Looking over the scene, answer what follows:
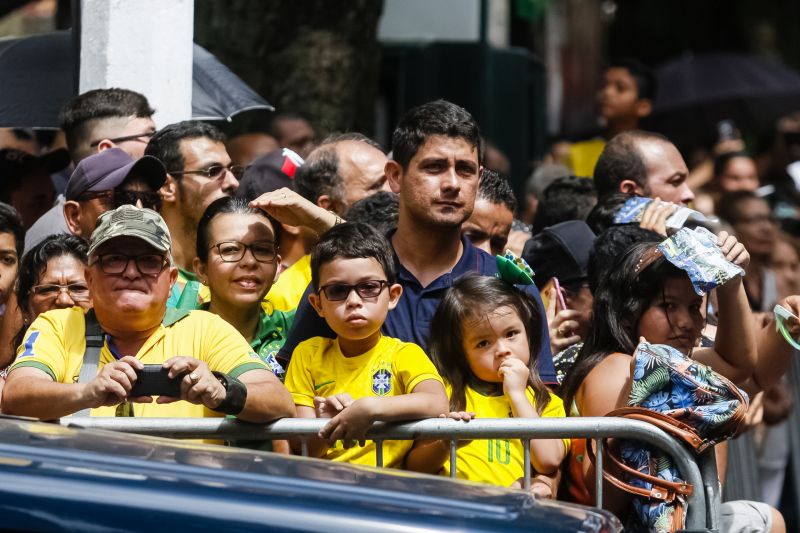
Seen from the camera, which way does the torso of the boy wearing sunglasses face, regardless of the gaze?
toward the camera

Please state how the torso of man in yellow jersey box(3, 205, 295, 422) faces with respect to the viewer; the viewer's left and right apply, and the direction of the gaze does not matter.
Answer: facing the viewer

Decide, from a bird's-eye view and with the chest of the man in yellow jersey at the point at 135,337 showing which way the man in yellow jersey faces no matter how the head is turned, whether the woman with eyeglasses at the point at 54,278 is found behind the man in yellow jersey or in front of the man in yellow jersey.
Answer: behind

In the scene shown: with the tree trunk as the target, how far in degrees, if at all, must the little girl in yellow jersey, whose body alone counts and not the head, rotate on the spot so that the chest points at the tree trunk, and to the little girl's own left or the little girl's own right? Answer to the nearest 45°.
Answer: approximately 180°

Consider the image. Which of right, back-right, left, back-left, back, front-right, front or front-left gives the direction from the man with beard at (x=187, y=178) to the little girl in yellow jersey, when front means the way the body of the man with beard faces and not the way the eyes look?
front

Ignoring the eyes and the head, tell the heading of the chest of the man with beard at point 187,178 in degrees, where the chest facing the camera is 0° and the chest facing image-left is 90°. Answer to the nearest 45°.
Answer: approximately 315°

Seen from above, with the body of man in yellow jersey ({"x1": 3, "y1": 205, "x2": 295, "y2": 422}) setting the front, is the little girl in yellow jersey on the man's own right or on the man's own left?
on the man's own left

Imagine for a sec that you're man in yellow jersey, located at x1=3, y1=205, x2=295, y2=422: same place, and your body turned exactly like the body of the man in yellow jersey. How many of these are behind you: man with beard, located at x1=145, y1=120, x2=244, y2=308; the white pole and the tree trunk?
3

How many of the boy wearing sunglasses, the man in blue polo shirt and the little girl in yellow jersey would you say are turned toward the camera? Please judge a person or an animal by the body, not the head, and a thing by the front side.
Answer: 3

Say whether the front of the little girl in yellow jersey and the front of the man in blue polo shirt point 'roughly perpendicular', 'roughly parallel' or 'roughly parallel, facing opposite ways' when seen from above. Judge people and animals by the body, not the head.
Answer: roughly parallel

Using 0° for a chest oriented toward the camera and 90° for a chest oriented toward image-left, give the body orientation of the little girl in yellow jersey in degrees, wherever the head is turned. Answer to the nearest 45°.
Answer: approximately 0°

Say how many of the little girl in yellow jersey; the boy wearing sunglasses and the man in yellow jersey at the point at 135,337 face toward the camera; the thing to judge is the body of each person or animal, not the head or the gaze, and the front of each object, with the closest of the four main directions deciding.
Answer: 3

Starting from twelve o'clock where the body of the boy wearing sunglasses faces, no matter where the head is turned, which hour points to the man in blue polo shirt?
The man in blue polo shirt is roughly at 7 o'clock from the boy wearing sunglasses.

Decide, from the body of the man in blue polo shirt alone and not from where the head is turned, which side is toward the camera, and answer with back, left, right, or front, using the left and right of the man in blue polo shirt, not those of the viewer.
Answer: front
